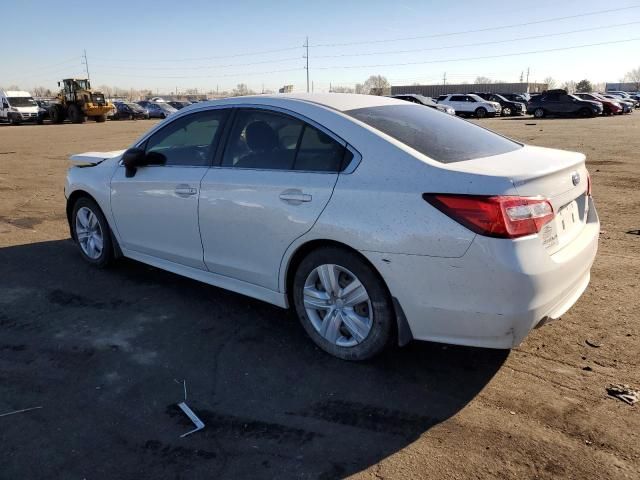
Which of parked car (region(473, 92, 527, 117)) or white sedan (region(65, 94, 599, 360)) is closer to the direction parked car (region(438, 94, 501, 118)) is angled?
the white sedan

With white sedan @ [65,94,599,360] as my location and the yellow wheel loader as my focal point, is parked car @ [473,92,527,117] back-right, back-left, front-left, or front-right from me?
front-right

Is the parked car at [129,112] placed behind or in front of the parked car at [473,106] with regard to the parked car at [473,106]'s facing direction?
behind

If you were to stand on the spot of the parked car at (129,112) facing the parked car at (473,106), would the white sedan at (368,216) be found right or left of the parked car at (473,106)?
right

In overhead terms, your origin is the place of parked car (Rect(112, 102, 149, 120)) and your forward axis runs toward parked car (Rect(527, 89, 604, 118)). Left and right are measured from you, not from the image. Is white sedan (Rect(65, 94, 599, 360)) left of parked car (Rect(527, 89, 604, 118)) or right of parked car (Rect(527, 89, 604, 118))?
right

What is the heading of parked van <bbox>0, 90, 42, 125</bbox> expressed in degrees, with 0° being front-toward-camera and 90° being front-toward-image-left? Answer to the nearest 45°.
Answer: approximately 315°

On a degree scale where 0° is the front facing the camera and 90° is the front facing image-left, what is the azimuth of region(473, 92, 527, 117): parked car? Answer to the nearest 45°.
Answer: approximately 315°

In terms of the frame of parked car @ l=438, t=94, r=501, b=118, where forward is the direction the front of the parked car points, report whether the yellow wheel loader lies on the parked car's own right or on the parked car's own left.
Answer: on the parked car's own right

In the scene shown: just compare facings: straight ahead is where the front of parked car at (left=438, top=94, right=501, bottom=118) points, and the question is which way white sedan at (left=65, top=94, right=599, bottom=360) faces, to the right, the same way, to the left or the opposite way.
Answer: the opposite way

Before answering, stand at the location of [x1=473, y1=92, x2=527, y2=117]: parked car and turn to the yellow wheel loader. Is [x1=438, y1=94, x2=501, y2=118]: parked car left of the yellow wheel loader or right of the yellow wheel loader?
left

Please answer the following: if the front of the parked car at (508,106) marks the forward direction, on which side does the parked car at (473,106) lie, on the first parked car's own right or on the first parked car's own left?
on the first parked car's own right

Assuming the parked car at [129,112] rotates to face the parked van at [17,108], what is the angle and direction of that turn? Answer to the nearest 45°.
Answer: approximately 90° to its right

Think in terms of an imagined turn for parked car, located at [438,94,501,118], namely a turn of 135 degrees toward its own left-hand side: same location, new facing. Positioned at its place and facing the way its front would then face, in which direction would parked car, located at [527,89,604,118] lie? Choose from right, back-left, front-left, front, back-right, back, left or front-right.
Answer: right

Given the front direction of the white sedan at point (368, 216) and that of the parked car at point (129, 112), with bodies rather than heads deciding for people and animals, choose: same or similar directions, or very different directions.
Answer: very different directions

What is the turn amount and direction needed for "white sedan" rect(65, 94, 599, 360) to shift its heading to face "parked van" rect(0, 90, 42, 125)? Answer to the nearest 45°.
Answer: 0° — it already faces it
